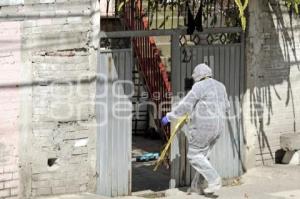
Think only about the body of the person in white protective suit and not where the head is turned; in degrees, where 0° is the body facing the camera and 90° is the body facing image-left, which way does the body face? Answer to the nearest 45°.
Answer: approximately 135°

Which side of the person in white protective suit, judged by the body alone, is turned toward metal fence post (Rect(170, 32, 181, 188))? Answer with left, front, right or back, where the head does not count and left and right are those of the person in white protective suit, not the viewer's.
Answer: front

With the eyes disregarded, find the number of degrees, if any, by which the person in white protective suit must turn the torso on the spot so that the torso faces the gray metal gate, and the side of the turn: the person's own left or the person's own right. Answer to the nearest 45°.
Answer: approximately 45° to the person's own right

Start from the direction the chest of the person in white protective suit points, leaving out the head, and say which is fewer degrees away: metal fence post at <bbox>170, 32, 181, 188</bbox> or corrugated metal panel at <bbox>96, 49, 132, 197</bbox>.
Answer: the metal fence post
